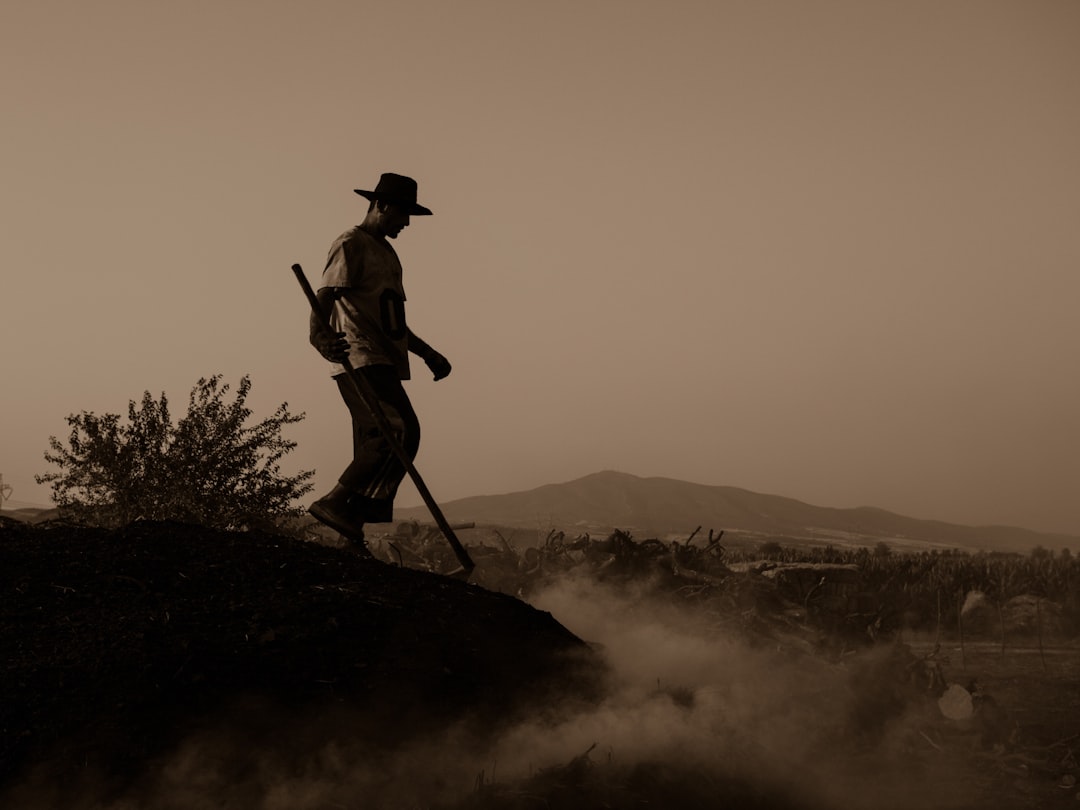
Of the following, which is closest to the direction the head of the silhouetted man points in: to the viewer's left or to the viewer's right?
to the viewer's right

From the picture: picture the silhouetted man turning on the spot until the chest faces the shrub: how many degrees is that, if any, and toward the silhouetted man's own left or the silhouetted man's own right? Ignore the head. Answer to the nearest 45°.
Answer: approximately 135° to the silhouetted man's own left

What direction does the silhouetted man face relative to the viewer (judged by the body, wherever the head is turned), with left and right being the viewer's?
facing to the right of the viewer
